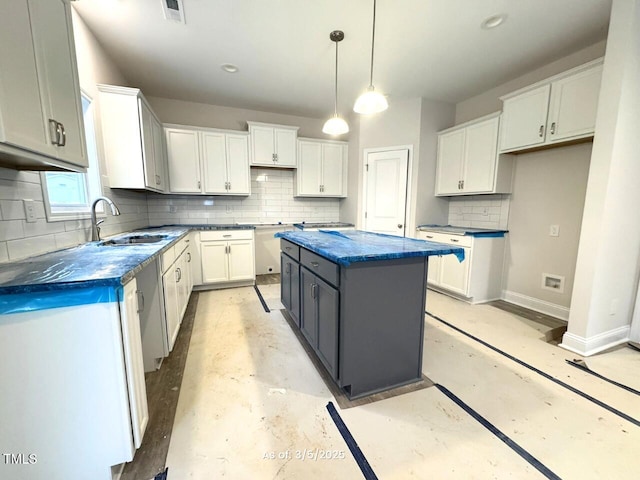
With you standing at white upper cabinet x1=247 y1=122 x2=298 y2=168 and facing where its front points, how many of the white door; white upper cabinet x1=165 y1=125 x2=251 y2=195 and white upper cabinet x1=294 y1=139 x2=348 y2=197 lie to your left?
2

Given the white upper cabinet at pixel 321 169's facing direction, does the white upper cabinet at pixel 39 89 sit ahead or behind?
ahead

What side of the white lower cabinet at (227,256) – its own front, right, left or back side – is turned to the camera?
front

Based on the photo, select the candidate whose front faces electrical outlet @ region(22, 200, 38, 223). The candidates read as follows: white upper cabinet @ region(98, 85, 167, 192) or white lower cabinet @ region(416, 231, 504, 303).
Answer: the white lower cabinet

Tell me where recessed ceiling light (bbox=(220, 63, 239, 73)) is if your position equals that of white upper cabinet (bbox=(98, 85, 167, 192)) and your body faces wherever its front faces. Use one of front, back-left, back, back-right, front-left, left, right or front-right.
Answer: front

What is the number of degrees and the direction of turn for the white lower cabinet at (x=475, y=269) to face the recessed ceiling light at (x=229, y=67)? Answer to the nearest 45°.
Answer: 0° — it already faces it

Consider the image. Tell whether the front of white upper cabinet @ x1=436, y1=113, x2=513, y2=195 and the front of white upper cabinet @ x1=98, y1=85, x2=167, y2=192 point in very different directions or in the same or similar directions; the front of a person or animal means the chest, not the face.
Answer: very different directions

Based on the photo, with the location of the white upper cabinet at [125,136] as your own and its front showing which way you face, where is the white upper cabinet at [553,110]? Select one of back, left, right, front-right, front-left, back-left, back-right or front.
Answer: front-right

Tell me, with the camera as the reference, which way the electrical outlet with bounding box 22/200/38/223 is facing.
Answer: facing the viewer and to the right of the viewer

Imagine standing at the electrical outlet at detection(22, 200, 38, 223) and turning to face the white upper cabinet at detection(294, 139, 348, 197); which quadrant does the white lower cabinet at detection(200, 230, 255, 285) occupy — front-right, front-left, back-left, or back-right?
front-left

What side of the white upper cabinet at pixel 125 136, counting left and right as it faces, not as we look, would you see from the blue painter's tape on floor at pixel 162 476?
right

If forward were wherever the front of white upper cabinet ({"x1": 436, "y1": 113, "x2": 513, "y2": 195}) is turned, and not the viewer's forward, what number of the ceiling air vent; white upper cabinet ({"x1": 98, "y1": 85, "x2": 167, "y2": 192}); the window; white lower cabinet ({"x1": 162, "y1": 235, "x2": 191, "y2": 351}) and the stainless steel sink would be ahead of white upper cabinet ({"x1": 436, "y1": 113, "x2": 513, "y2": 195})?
5

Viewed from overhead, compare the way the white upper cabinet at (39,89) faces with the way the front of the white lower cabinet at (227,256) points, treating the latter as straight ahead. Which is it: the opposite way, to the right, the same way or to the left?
to the left

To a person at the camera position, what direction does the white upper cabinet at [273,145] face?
facing the viewer

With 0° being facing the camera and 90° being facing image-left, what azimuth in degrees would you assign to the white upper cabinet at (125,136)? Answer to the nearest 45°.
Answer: approximately 270°

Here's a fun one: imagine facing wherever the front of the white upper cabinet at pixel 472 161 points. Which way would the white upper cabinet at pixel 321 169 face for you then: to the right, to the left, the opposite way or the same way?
to the left

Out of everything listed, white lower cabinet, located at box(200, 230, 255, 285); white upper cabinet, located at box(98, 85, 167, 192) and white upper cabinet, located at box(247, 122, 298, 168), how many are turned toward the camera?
2

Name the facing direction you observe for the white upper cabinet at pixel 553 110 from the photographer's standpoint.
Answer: facing the viewer and to the left of the viewer
